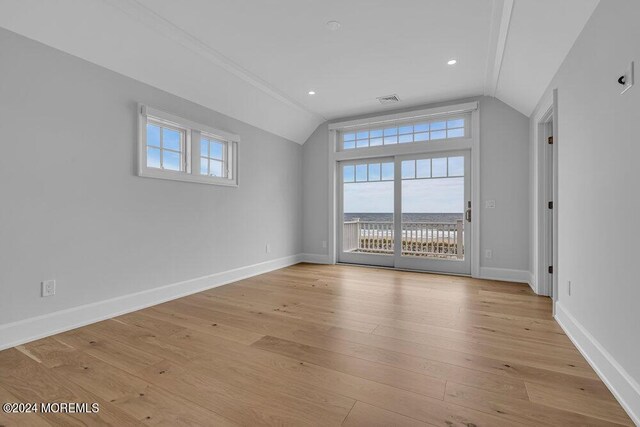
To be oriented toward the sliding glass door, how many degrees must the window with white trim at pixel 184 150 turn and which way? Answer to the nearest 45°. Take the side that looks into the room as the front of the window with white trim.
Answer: approximately 45° to its left

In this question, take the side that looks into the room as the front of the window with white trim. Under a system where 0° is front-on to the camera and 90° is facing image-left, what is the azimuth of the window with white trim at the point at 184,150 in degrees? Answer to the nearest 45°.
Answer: approximately 315°

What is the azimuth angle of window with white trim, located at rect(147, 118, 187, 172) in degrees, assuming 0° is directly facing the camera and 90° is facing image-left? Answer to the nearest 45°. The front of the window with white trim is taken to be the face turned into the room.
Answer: approximately 315°

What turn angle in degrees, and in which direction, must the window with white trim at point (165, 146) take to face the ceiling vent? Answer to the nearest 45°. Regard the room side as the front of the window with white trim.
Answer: approximately 45° to its left
